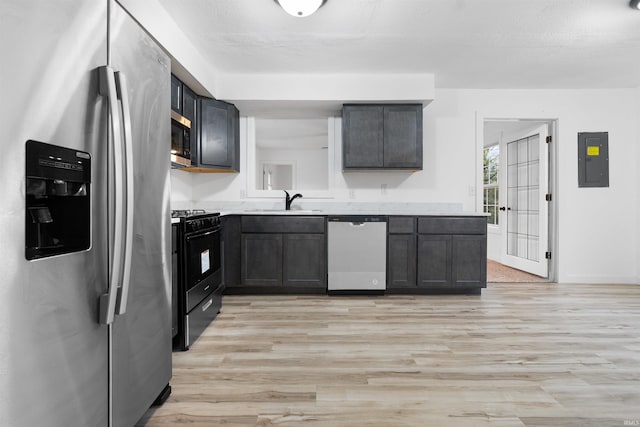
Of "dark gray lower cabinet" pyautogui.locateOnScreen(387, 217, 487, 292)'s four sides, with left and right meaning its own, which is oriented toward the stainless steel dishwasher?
right

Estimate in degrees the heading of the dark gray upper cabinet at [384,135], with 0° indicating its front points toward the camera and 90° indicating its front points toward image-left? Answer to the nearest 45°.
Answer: approximately 0°

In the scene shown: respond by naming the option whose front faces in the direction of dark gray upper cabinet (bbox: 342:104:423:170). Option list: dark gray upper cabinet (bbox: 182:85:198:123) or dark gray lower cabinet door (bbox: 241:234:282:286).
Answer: dark gray upper cabinet (bbox: 182:85:198:123)

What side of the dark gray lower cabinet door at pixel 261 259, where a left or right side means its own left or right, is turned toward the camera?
front

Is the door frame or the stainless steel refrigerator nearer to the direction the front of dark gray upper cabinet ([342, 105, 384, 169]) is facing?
the stainless steel refrigerator

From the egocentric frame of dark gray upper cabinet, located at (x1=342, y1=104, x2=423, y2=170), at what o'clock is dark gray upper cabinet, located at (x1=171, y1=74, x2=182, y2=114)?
dark gray upper cabinet, located at (x1=171, y1=74, x2=182, y2=114) is roughly at 2 o'clock from dark gray upper cabinet, located at (x1=342, y1=104, x2=423, y2=170).
